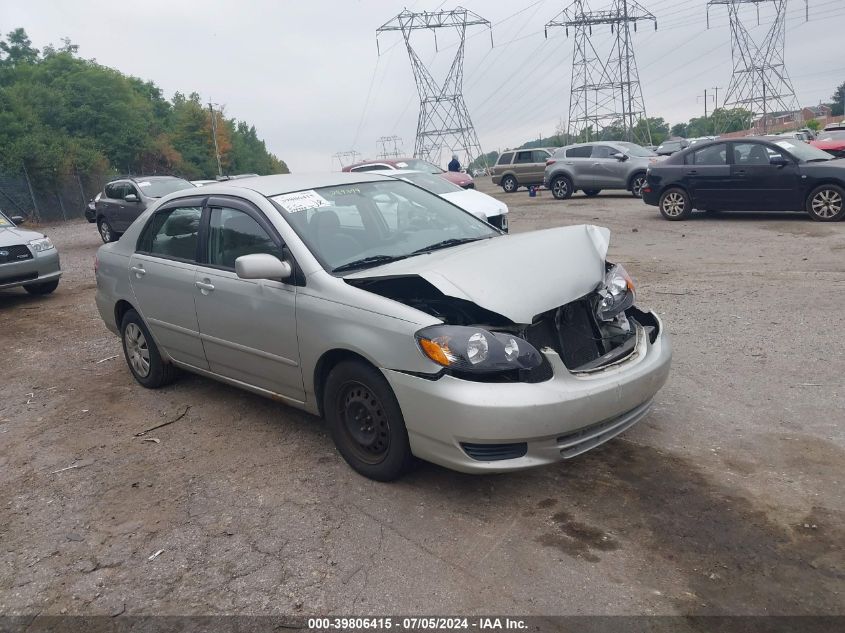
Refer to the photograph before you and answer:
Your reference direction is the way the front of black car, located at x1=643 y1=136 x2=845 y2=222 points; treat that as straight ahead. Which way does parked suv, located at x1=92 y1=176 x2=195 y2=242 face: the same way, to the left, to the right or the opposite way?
the same way

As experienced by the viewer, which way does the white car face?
facing the viewer and to the right of the viewer

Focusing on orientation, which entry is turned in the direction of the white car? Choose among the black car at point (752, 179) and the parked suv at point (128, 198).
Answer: the parked suv

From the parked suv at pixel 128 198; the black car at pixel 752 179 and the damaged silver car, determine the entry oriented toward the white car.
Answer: the parked suv

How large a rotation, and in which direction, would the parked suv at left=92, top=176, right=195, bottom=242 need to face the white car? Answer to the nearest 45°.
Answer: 0° — it already faces it

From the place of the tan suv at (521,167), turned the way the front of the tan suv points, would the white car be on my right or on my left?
on my right

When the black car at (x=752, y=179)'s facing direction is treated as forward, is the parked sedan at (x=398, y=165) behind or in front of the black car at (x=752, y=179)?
behind

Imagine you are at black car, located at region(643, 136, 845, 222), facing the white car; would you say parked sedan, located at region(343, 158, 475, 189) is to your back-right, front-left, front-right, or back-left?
front-right

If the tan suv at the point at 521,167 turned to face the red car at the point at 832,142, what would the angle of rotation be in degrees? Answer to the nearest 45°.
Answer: approximately 45° to its right

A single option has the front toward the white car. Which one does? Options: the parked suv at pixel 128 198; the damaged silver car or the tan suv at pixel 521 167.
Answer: the parked suv

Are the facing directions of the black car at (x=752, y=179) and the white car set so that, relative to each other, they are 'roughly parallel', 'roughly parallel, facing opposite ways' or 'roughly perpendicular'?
roughly parallel

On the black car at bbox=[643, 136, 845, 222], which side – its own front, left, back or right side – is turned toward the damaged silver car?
right

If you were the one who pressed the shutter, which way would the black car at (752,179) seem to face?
facing to the right of the viewer

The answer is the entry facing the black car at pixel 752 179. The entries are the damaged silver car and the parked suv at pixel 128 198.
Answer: the parked suv

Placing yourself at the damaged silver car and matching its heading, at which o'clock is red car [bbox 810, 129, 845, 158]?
The red car is roughly at 9 o'clock from the damaged silver car.
